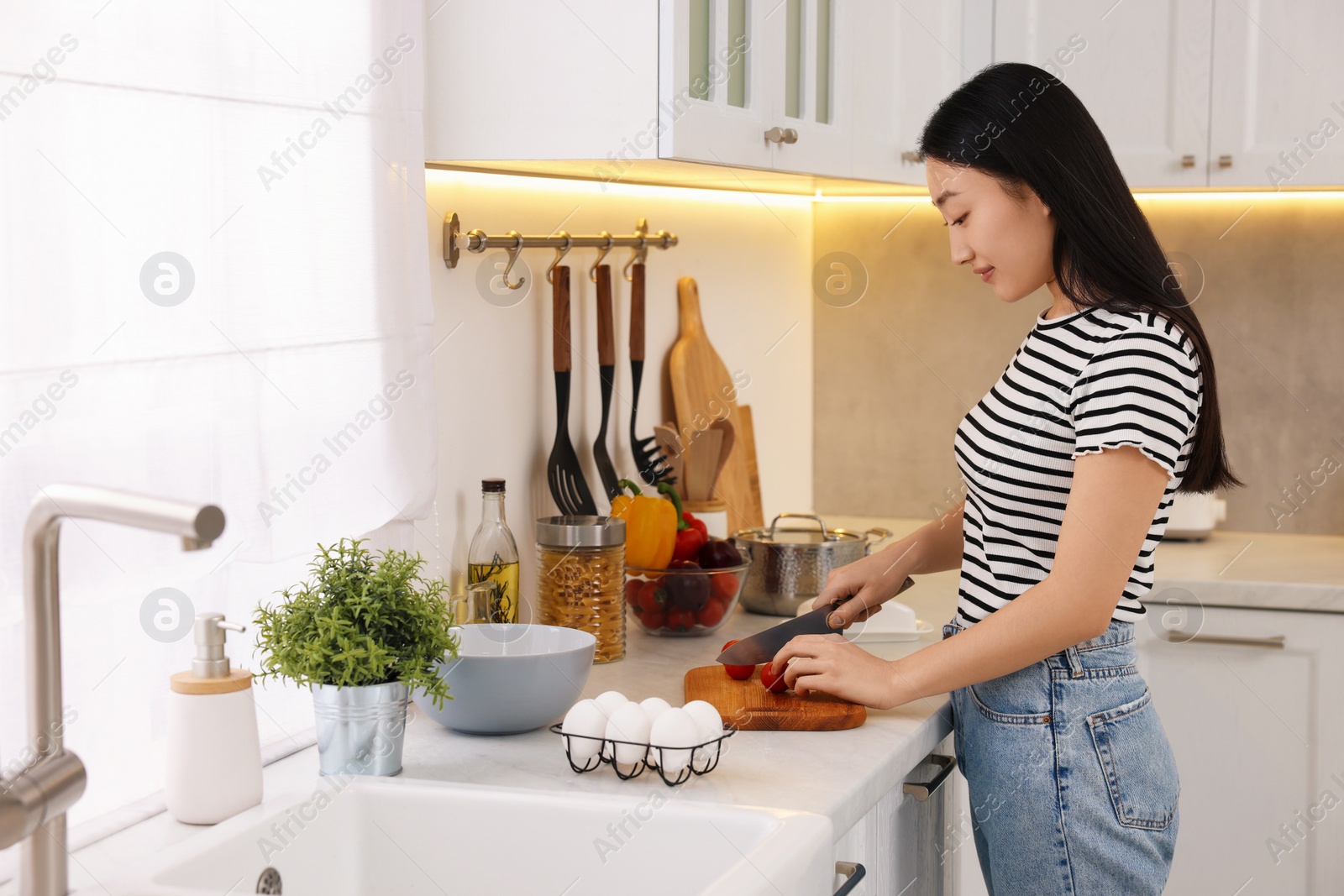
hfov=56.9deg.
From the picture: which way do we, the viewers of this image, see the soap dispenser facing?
facing to the right of the viewer

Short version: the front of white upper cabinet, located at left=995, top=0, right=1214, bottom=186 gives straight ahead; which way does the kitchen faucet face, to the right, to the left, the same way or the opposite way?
to the left

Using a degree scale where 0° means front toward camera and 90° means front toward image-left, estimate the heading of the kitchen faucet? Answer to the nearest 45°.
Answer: approximately 315°

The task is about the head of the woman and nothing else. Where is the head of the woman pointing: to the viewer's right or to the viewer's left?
to the viewer's left

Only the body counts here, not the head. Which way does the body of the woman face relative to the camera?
to the viewer's left

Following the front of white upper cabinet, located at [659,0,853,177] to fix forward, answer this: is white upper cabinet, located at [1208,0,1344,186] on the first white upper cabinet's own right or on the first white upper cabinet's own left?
on the first white upper cabinet's own left
